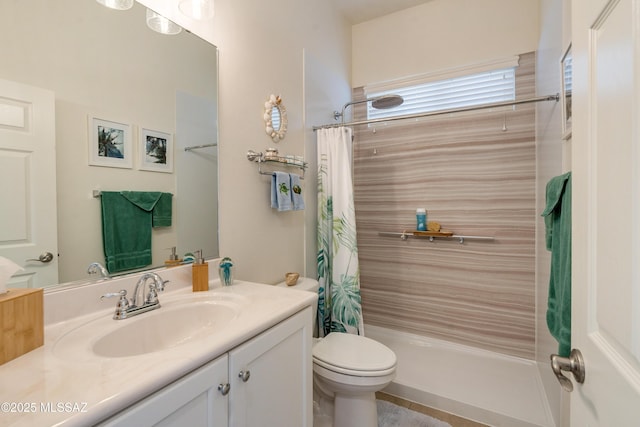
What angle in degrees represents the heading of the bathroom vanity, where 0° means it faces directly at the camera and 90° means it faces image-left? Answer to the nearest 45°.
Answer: approximately 315°

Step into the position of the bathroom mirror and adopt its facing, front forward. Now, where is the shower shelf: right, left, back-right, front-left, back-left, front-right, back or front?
front-left

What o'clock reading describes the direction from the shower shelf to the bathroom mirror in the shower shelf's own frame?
The bathroom mirror is roughly at 1 o'clock from the shower shelf.

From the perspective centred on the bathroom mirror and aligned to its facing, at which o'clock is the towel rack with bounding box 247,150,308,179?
The towel rack is roughly at 10 o'clock from the bathroom mirror.

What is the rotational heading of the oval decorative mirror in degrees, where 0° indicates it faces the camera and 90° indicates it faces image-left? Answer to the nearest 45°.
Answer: approximately 315°

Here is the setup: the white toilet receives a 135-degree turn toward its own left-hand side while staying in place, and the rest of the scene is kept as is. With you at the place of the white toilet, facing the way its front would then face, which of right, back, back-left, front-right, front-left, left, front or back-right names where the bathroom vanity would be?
back-left

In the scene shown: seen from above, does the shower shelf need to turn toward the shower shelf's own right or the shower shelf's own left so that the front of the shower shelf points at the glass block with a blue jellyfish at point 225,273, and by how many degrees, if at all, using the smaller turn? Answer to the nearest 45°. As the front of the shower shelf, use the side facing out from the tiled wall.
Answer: approximately 45° to the shower shelf's own right

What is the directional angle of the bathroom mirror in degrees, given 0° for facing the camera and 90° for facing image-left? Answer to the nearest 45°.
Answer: approximately 315°

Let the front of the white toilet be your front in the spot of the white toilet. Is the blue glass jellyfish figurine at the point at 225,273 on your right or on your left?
on your right
